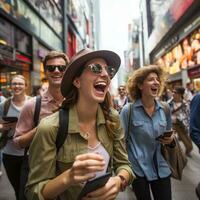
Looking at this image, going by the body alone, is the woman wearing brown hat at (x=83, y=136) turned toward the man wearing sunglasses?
no

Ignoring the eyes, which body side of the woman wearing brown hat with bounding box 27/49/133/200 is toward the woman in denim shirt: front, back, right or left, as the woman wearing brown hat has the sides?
left

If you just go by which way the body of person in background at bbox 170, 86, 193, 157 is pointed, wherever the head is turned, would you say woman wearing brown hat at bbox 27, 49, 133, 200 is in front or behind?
in front

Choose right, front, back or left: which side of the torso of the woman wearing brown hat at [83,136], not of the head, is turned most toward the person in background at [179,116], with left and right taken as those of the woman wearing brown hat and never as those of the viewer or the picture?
left

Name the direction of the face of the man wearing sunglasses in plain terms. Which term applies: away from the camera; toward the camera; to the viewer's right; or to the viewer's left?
toward the camera

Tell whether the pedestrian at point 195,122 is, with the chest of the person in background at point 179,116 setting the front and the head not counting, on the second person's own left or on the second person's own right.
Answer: on the second person's own left

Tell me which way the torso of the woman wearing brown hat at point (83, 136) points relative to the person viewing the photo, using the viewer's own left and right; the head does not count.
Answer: facing the viewer and to the right of the viewer

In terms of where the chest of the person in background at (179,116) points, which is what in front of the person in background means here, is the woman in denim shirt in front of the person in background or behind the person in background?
in front

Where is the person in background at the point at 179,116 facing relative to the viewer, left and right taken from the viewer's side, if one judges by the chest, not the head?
facing the viewer and to the left of the viewer

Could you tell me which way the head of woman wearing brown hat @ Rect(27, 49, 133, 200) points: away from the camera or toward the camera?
toward the camera

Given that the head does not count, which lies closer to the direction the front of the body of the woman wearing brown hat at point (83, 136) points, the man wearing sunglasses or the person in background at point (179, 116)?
the person in background

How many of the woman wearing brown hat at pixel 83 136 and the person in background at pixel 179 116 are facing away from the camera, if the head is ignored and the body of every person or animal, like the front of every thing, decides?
0
